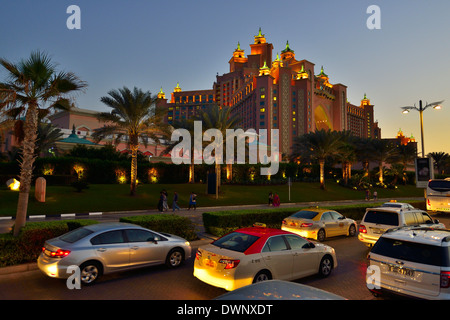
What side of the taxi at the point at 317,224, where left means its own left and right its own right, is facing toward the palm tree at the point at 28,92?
back

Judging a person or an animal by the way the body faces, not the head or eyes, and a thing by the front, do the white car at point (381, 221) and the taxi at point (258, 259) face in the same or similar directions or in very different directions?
same or similar directions

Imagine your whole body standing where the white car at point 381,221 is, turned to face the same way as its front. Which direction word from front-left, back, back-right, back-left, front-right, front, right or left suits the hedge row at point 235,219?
back-left

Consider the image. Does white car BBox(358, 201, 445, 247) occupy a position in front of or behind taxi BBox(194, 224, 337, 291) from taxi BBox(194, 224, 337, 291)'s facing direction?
in front

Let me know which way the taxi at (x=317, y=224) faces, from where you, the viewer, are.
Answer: facing away from the viewer and to the right of the viewer

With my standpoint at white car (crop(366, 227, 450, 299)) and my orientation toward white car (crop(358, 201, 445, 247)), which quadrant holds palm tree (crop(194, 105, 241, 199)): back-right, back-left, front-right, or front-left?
front-left

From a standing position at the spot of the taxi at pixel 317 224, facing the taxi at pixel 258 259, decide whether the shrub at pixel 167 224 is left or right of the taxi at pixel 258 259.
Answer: right

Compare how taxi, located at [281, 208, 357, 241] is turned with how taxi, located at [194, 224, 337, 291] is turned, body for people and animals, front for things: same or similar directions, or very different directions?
same or similar directions

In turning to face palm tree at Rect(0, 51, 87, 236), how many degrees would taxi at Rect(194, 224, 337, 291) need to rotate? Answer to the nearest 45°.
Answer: approximately 135° to its left

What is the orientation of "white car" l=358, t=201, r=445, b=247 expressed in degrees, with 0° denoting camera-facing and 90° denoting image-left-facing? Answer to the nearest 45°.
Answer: approximately 225°

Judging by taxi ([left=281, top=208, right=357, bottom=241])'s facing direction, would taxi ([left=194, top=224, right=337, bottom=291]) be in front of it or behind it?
behind

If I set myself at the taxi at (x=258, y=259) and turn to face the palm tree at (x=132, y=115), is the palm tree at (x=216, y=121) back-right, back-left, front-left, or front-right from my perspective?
front-right

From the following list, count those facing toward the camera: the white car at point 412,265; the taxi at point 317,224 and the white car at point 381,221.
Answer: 0

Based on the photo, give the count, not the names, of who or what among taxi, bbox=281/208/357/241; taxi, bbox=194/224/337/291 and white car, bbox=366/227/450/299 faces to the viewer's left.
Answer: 0

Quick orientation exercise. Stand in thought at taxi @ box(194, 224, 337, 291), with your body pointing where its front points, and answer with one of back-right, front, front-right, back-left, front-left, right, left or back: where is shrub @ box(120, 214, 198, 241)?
left
